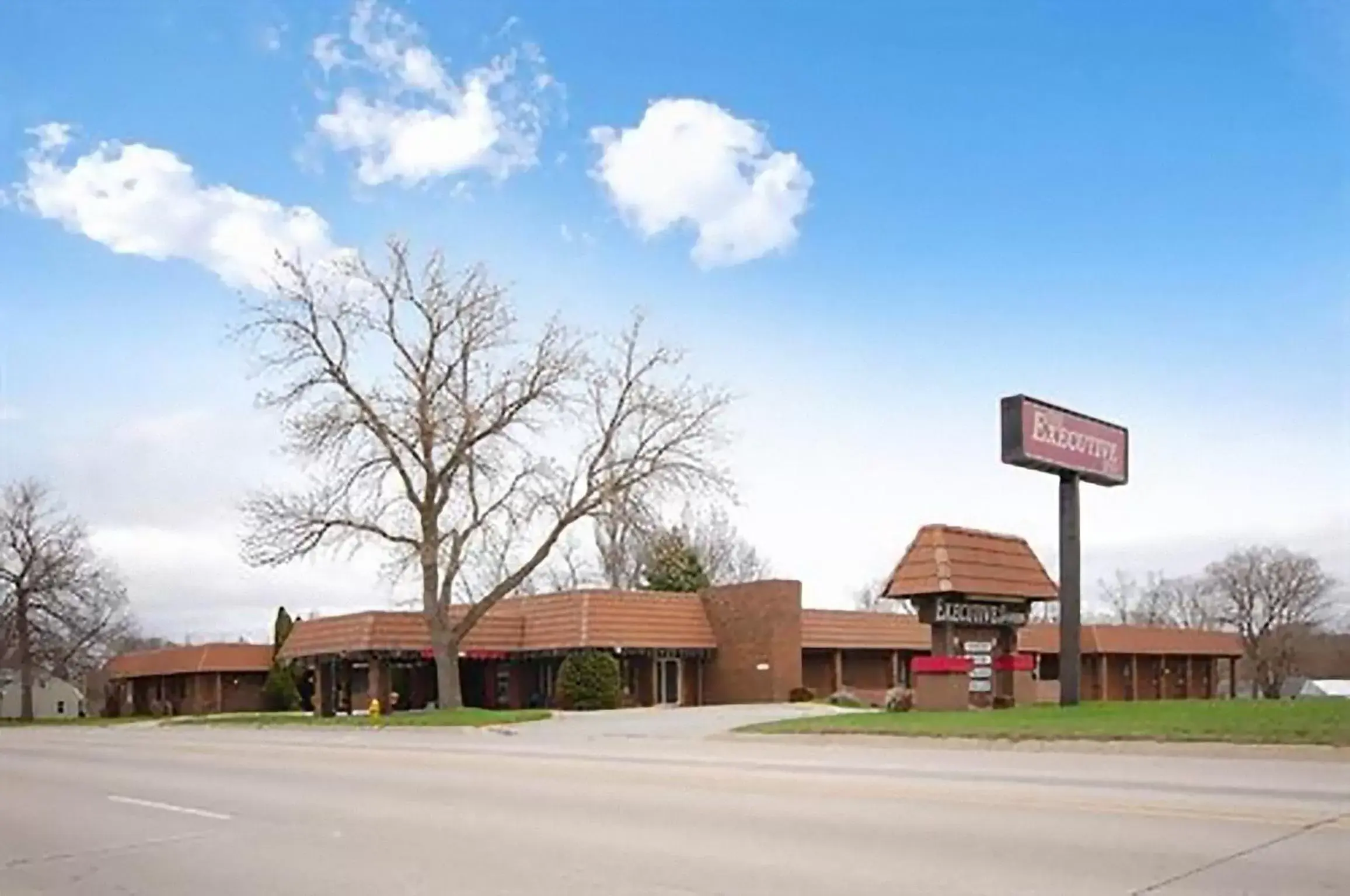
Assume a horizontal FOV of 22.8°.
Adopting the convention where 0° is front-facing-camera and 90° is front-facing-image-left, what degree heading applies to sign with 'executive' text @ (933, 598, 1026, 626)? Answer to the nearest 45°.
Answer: approximately 315°

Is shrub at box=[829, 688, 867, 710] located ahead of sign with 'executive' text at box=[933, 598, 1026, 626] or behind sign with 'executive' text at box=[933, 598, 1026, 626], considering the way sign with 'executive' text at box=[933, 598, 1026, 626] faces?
behind
